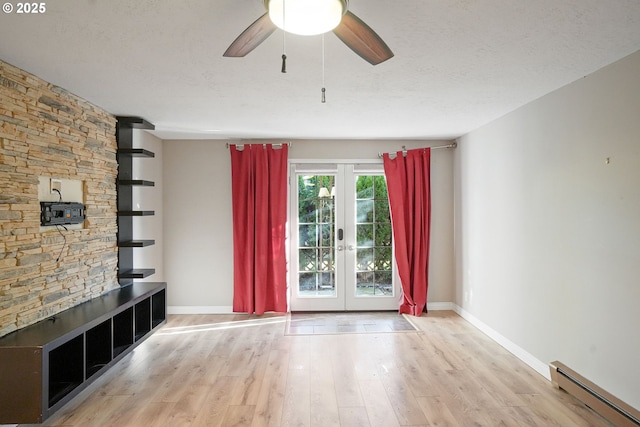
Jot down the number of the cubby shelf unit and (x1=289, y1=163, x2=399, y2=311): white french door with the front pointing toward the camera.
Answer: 1

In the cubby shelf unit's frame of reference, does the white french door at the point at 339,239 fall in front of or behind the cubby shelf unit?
in front

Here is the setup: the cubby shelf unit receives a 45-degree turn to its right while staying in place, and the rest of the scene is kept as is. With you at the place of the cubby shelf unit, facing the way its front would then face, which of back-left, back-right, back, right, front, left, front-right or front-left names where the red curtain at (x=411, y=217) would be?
front-left

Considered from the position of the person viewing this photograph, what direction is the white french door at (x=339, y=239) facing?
facing the viewer

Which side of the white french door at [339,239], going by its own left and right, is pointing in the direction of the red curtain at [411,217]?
left

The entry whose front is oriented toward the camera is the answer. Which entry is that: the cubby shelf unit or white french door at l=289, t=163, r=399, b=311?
the white french door

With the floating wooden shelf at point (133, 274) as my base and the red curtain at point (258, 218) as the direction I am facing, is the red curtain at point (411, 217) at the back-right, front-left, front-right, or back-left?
front-right

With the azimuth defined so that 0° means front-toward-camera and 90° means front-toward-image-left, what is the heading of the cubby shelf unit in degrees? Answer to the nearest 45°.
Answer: approximately 270°

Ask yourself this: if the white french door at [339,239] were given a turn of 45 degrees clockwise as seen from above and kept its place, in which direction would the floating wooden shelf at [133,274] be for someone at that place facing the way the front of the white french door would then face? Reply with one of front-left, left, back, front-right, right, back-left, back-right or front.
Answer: front

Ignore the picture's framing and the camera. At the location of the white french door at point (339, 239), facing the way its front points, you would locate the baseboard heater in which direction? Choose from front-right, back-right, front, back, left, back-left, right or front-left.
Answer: front-left

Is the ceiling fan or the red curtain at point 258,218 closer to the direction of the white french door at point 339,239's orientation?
the ceiling fan

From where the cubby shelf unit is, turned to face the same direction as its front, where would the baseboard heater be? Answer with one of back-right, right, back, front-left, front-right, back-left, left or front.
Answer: front-right

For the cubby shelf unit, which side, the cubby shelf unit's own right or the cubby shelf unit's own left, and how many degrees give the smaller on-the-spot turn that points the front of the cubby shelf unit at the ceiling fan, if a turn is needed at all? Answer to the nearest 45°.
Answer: approximately 45° to the cubby shelf unit's own right
